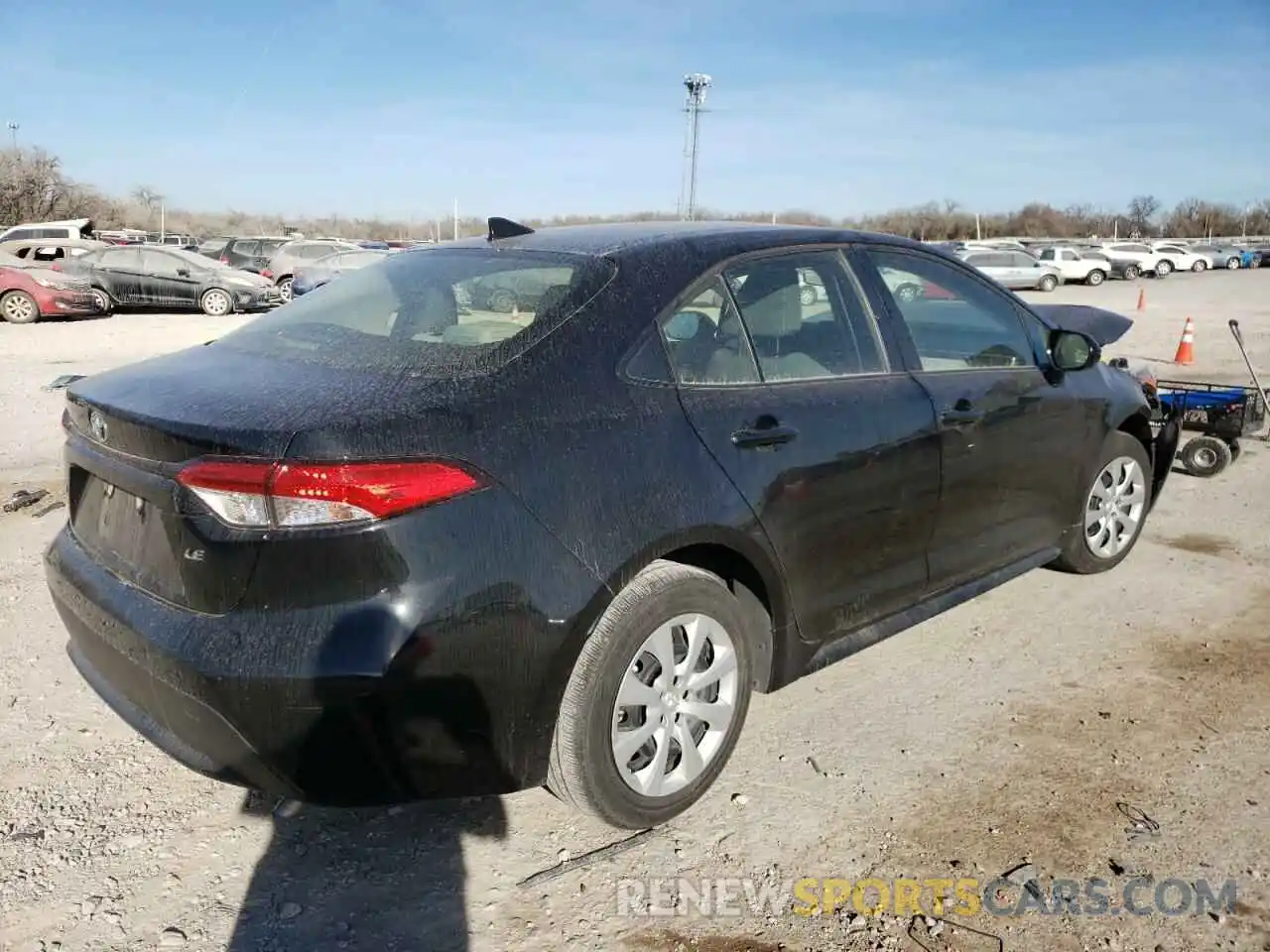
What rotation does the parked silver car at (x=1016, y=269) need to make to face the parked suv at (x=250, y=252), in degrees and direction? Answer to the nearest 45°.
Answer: approximately 135° to its right

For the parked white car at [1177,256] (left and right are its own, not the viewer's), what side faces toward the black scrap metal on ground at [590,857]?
right

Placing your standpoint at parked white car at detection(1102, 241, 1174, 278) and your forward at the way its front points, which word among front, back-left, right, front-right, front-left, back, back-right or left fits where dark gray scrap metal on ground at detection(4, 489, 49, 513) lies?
right

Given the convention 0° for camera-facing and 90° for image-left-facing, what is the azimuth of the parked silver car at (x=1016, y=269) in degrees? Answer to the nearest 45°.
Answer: approximately 270°

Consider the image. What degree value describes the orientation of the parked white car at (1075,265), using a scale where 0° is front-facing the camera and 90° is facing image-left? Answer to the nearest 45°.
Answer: approximately 270°

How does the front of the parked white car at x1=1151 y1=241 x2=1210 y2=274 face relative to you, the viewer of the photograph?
facing to the right of the viewer

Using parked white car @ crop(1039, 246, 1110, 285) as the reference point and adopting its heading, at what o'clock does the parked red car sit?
The parked red car is roughly at 4 o'clock from the parked white car.

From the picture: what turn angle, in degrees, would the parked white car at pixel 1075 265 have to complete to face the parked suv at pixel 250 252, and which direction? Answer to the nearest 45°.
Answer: approximately 135° to its right

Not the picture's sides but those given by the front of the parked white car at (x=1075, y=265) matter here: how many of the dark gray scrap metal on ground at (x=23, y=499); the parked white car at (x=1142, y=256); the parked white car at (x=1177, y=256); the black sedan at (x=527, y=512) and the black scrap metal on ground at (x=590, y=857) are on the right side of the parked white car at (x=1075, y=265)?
3

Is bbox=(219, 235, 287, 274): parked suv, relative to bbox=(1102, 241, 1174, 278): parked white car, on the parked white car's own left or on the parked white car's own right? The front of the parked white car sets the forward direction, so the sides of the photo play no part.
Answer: on the parked white car's own right
